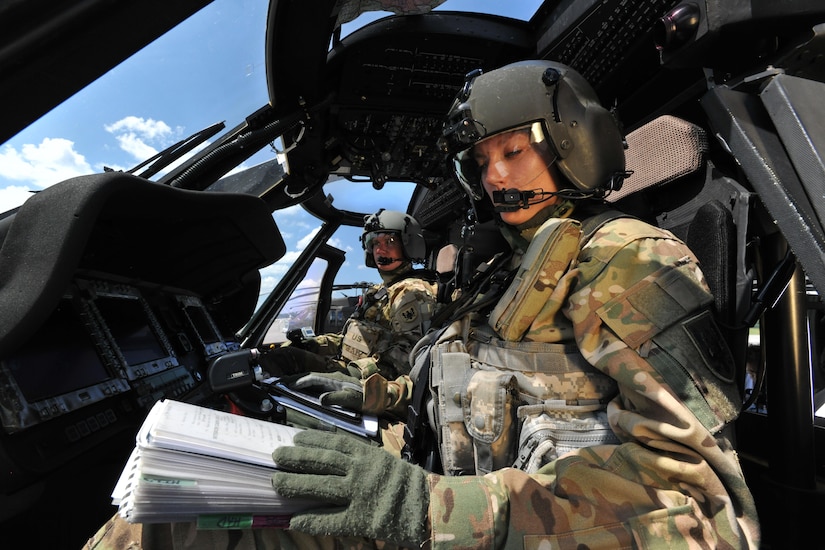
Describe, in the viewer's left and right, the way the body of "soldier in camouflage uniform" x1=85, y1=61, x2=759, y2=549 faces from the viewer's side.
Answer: facing the viewer and to the left of the viewer

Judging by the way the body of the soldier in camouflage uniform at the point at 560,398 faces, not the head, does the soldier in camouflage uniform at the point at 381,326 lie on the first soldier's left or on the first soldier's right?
on the first soldier's right

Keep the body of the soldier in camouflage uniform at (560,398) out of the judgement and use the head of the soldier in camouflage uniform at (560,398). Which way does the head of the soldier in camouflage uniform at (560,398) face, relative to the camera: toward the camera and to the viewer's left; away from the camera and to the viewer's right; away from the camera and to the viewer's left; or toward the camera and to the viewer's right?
toward the camera and to the viewer's left

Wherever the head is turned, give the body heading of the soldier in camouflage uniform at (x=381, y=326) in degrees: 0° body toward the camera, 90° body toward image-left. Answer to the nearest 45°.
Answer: approximately 45°

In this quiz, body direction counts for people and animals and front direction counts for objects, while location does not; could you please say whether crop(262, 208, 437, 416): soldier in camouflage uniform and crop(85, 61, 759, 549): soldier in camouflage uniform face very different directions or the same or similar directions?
same or similar directions

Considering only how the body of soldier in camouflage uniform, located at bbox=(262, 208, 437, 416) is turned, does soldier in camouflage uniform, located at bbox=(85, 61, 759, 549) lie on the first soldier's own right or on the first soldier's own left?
on the first soldier's own left

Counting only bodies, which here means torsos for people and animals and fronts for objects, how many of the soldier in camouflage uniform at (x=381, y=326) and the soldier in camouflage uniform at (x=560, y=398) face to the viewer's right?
0
